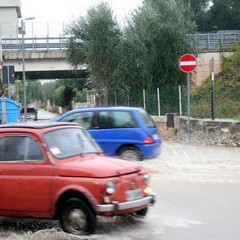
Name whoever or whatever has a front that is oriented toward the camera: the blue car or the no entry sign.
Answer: the no entry sign

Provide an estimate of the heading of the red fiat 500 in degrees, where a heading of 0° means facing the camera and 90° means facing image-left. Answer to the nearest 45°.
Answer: approximately 315°

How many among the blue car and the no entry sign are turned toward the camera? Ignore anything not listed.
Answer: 1

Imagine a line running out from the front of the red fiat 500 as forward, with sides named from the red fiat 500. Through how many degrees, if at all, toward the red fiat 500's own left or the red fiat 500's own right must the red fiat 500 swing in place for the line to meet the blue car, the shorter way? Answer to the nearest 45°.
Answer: approximately 135° to the red fiat 500's own left

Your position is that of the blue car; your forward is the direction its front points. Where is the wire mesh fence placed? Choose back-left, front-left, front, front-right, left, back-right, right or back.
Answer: front-right

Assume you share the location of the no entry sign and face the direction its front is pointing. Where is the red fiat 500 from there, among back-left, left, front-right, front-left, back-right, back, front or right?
front

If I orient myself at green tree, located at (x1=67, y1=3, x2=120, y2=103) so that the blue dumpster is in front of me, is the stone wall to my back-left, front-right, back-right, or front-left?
front-left

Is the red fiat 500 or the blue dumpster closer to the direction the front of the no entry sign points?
the red fiat 500

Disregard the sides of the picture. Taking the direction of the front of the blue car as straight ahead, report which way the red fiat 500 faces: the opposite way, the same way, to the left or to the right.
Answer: the opposite way

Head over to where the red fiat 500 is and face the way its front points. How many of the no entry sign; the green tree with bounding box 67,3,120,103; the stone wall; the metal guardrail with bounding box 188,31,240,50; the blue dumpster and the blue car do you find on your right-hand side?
0

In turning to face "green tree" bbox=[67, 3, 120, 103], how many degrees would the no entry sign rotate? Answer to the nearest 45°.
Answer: approximately 180°

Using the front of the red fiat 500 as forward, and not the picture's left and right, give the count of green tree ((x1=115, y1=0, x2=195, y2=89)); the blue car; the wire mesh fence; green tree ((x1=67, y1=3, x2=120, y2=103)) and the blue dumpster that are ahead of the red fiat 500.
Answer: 0

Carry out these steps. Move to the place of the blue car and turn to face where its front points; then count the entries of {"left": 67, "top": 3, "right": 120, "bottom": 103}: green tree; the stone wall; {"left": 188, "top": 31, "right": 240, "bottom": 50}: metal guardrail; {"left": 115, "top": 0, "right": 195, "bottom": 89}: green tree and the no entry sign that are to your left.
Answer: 0

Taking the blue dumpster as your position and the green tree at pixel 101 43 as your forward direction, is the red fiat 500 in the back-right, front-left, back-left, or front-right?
back-right

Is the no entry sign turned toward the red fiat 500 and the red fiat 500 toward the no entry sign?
no

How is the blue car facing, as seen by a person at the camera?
facing away from the viewer and to the left of the viewer

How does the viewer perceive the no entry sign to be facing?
facing the viewer

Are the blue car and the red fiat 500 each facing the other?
no

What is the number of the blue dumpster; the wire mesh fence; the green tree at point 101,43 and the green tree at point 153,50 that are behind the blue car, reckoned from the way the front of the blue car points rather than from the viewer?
0

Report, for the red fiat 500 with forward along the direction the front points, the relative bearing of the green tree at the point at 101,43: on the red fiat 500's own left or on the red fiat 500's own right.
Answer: on the red fiat 500's own left
